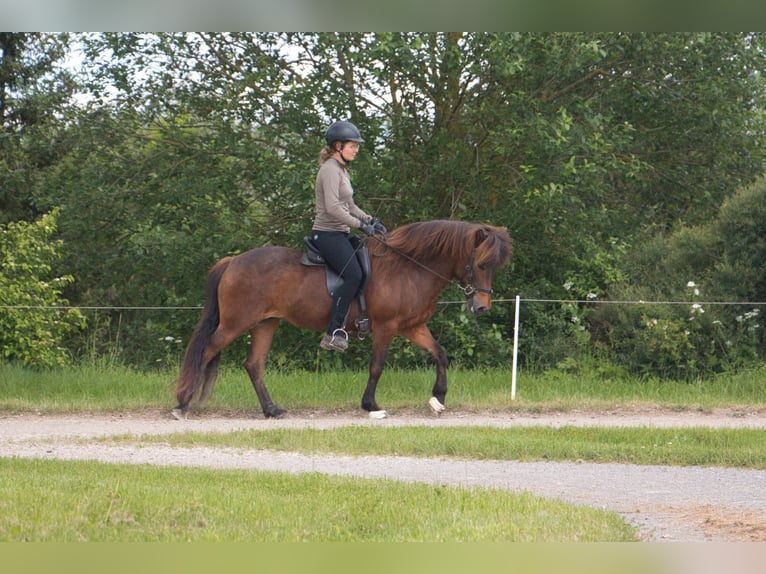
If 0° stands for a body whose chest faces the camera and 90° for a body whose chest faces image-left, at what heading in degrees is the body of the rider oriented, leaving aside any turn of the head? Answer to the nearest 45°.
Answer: approximately 270°

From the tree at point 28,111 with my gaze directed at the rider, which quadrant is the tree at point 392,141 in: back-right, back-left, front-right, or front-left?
front-left

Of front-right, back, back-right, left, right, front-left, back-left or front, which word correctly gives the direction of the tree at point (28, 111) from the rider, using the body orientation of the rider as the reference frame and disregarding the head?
back-left

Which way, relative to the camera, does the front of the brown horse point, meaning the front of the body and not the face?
to the viewer's right

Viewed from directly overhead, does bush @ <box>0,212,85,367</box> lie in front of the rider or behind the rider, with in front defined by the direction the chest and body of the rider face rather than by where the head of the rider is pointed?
behind

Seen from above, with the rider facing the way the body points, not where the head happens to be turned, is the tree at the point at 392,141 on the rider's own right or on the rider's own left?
on the rider's own left

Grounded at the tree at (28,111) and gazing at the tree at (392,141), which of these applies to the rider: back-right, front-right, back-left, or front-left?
front-right

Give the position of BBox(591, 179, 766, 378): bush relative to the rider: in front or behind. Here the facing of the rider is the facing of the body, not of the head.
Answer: in front
